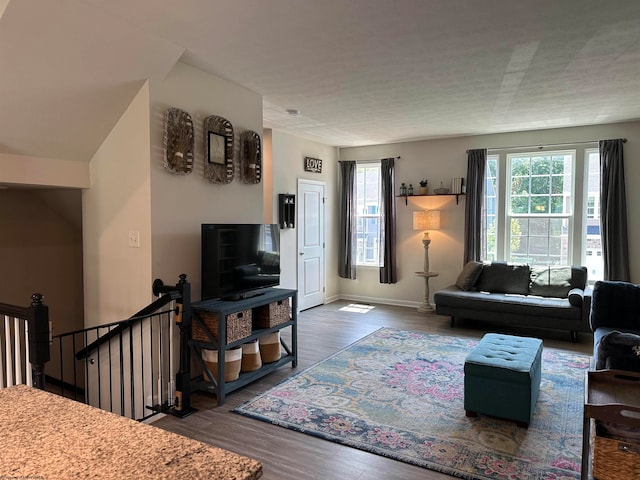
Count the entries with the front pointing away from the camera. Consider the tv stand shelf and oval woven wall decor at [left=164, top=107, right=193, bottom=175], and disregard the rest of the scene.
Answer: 0

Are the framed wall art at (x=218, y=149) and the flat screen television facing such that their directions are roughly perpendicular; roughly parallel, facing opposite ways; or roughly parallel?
roughly parallel

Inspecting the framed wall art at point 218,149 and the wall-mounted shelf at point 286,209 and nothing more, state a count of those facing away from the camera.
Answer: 0

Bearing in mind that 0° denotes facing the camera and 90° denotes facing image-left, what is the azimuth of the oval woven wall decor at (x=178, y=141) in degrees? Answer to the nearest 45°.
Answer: approximately 315°

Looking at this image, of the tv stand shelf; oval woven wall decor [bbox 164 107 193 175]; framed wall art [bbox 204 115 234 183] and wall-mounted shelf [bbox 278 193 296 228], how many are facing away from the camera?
0

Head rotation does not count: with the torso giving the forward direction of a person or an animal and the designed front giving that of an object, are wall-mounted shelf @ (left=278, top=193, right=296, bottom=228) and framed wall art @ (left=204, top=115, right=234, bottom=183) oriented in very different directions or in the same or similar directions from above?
same or similar directions

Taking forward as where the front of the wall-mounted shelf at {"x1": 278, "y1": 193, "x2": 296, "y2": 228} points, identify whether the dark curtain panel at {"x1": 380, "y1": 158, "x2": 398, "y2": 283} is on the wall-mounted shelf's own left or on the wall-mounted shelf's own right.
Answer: on the wall-mounted shelf's own left

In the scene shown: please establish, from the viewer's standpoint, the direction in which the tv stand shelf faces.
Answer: facing the viewer and to the right of the viewer

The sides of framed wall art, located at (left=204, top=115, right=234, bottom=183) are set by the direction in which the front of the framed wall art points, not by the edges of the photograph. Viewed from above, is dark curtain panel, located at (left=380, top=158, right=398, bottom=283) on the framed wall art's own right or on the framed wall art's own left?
on the framed wall art's own left

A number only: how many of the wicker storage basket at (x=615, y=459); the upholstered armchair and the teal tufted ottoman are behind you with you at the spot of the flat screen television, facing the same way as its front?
0

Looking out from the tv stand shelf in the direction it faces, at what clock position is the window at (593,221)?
The window is roughly at 10 o'clock from the tv stand shelf.

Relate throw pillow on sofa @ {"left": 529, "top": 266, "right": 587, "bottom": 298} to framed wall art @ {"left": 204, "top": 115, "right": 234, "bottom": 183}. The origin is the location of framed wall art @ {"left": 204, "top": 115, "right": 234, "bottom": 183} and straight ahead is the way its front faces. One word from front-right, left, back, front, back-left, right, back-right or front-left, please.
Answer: front-left

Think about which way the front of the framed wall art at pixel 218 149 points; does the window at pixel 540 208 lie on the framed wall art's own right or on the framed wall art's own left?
on the framed wall art's own left

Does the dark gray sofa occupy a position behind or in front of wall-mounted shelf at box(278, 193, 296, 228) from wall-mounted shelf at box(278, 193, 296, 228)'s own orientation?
in front

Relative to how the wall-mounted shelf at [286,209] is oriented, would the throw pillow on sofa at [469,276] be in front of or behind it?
in front

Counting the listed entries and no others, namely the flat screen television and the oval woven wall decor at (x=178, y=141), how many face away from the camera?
0
